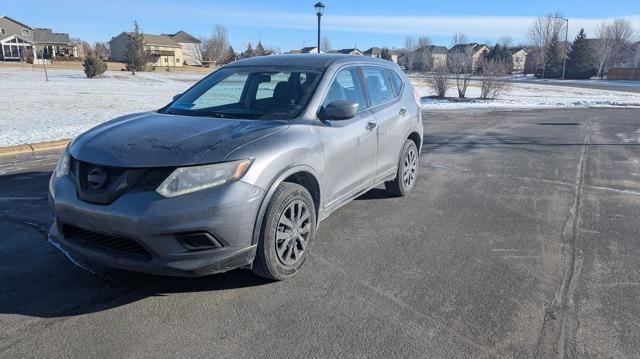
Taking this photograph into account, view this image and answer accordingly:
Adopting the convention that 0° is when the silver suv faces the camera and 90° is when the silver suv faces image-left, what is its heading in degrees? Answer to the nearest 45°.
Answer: approximately 45°

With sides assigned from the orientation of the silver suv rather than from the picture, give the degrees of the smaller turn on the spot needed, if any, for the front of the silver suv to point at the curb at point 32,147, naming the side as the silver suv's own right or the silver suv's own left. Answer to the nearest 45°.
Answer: approximately 90° to the silver suv's own right

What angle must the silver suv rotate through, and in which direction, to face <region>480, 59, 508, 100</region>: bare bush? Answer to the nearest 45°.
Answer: approximately 180°

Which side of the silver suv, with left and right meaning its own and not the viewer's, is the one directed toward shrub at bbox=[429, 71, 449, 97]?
back
